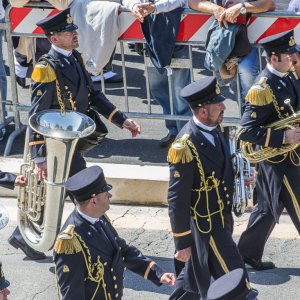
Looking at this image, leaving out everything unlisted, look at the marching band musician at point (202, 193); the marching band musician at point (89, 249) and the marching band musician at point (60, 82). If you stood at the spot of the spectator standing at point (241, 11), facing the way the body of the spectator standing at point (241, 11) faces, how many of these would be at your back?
0

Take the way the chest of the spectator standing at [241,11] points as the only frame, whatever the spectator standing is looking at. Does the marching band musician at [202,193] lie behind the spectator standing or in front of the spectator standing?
in front

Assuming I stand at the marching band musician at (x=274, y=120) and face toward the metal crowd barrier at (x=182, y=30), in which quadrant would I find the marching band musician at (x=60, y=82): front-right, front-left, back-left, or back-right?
front-left

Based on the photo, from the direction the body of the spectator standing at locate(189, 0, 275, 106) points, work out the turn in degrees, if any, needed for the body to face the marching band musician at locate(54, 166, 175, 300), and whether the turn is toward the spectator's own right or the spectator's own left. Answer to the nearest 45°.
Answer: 0° — they already face them

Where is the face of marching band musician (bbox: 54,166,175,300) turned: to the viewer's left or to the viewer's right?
to the viewer's right

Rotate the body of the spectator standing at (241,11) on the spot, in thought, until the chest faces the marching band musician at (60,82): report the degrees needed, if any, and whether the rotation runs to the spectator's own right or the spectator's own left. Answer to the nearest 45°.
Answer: approximately 45° to the spectator's own right

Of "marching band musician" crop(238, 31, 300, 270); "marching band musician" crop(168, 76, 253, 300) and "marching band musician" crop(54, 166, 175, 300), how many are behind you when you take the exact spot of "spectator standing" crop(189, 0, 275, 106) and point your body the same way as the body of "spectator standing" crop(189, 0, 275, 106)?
0

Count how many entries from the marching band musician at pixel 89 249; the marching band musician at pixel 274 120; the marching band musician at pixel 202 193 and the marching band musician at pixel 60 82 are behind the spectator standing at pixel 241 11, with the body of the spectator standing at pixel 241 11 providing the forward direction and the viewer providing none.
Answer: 0

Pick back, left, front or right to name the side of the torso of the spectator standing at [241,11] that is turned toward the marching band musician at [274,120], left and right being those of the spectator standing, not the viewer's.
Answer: front

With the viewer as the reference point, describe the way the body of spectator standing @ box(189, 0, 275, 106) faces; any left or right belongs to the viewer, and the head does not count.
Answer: facing the viewer

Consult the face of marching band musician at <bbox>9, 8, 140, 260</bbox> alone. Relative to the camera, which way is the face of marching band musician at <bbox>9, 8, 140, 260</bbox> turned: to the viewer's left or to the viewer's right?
to the viewer's right
